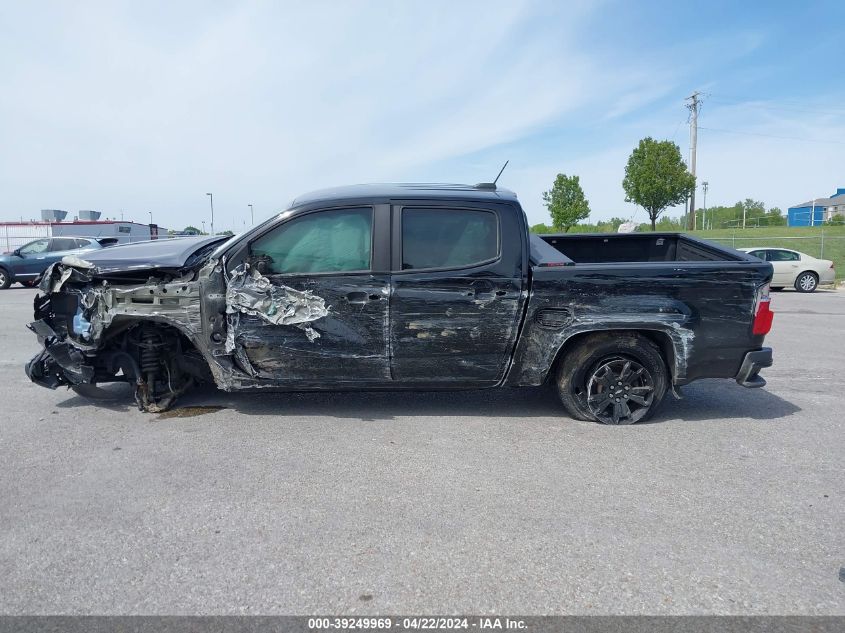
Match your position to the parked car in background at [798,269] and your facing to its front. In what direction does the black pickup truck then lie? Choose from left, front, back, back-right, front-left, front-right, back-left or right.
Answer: left

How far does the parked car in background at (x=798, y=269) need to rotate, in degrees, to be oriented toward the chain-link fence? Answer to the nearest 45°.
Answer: approximately 90° to its right

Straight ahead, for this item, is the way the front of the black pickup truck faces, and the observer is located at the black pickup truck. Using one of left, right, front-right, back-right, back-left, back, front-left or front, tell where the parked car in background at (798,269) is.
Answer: back-right

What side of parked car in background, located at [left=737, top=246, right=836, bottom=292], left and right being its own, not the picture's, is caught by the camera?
left

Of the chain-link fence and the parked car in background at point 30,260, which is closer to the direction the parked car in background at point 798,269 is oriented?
the parked car in background

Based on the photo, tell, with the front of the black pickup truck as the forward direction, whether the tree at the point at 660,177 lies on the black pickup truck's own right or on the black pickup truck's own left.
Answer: on the black pickup truck's own right

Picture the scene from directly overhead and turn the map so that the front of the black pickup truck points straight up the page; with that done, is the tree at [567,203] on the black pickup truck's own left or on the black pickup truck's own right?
on the black pickup truck's own right

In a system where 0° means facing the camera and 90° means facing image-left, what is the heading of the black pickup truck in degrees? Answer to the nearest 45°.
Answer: approximately 90°

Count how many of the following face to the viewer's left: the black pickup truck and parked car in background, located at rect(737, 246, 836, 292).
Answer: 2
